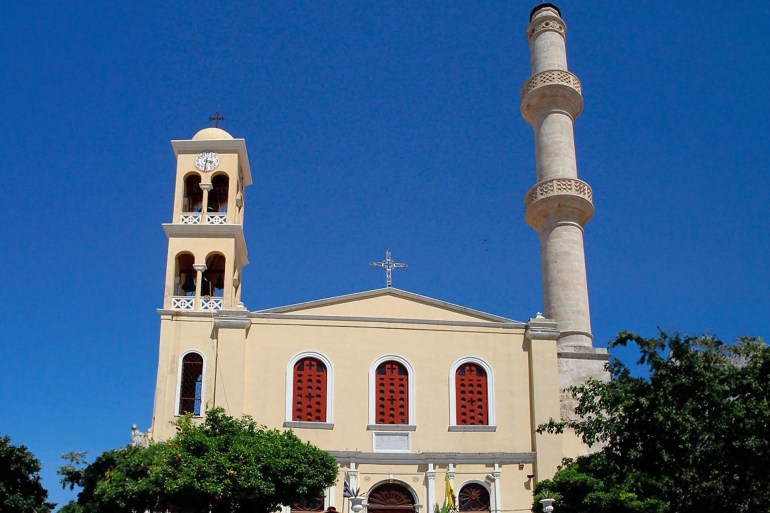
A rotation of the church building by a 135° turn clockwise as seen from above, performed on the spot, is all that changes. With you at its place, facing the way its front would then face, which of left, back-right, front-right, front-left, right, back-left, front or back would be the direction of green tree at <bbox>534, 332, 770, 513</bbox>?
back

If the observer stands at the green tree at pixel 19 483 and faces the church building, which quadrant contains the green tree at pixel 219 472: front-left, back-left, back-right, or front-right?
front-right

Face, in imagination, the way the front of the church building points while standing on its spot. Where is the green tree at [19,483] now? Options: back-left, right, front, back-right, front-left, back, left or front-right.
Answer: right

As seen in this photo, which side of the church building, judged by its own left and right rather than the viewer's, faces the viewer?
front
